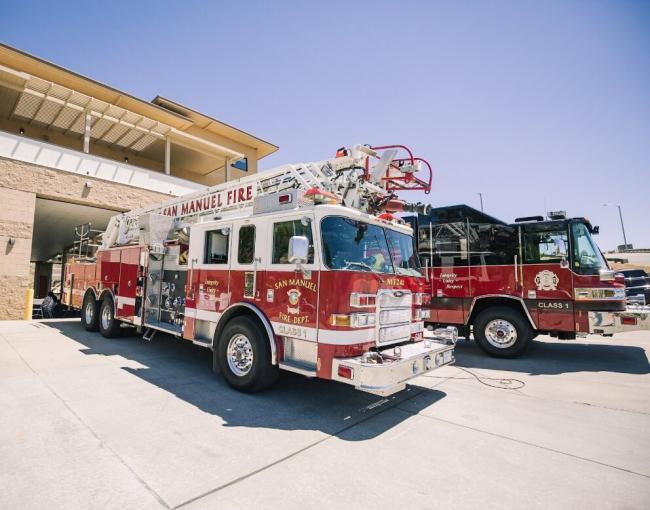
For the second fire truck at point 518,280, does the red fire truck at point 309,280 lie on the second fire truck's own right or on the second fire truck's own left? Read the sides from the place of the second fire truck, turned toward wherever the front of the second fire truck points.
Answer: on the second fire truck's own right

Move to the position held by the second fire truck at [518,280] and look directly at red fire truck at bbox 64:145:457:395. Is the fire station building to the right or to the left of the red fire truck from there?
right

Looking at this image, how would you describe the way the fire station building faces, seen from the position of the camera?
facing the viewer and to the right of the viewer

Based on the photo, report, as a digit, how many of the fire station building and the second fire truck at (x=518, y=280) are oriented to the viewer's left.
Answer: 0

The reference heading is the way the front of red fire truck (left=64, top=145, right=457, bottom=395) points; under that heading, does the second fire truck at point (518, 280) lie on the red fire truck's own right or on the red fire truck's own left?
on the red fire truck's own left

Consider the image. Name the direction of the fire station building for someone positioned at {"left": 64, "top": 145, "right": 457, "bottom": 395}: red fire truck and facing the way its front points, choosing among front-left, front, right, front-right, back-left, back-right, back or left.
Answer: back

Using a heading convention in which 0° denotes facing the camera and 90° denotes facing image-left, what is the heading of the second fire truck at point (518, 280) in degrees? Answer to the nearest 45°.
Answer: approximately 270°

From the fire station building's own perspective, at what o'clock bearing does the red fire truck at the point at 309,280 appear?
The red fire truck is roughly at 1 o'clock from the fire station building.

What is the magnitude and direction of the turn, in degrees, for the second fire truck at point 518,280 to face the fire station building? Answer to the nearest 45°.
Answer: approximately 180°
